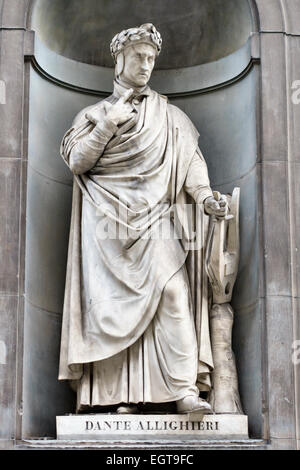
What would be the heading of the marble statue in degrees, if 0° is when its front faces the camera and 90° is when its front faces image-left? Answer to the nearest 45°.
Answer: approximately 0°
